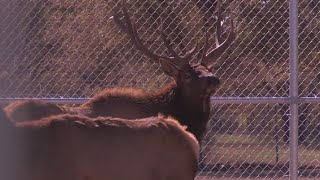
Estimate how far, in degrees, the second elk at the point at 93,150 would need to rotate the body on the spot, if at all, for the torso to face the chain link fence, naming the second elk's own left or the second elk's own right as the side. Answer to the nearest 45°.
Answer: approximately 90° to the second elk's own right

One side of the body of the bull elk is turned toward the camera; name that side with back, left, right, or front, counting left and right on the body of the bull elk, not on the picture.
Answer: right

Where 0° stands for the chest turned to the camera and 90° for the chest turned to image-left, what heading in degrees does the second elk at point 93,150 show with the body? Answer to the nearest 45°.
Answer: approximately 90°

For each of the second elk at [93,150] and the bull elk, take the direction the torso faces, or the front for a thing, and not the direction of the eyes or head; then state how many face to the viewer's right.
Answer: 1

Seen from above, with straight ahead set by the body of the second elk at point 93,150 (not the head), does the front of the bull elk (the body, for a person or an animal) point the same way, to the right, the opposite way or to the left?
the opposite way

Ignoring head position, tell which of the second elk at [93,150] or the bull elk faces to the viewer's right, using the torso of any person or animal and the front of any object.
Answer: the bull elk

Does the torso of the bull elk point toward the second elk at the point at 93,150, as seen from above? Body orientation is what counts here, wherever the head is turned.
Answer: no

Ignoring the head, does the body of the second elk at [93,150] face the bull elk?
no
